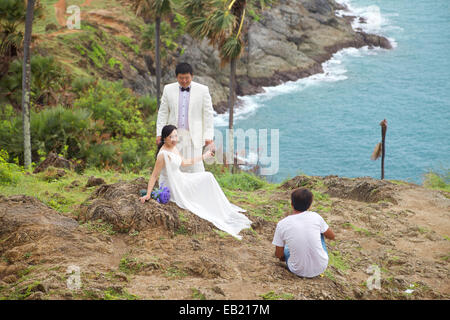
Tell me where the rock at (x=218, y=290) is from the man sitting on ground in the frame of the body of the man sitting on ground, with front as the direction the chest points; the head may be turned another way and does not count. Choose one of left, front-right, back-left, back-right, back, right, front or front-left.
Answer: back-left

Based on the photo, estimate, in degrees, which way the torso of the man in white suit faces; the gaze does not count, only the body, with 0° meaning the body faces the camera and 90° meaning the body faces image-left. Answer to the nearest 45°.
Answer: approximately 0°

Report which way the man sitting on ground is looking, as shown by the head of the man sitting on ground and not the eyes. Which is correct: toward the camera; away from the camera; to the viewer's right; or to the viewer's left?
away from the camera

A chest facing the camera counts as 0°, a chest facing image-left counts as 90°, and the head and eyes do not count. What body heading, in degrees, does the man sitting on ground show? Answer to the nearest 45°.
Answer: approximately 180°

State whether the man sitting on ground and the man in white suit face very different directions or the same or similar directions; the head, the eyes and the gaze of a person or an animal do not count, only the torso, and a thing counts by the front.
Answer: very different directions

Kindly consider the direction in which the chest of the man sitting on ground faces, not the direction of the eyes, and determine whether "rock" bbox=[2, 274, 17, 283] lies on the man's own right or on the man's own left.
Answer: on the man's own left

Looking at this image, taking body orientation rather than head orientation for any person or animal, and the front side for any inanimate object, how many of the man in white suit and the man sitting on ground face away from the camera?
1

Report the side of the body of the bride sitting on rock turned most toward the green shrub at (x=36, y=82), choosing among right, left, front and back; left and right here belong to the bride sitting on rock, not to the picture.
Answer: back

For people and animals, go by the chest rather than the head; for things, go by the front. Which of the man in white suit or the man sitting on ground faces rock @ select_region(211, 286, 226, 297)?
the man in white suit

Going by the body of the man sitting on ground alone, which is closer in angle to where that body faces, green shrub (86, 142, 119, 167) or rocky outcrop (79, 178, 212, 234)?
the green shrub

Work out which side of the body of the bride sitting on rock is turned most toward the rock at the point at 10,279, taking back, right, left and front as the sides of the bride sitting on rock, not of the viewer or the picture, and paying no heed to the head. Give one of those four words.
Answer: right

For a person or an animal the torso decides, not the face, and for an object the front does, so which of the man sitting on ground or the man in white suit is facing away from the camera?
the man sitting on ground

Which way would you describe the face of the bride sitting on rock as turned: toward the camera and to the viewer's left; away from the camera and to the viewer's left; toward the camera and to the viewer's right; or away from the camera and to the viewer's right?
toward the camera and to the viewer's right

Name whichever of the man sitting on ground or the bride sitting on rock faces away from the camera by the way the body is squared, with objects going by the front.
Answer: the man sitting on ground

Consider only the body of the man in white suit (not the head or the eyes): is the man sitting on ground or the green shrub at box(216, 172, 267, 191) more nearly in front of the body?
the man sitting on ground
